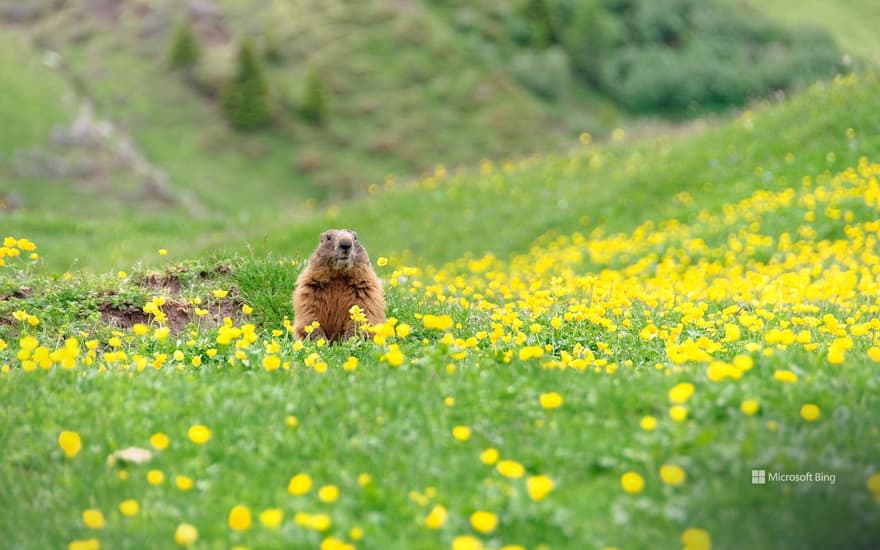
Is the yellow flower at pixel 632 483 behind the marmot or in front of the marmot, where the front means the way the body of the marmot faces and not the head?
in front

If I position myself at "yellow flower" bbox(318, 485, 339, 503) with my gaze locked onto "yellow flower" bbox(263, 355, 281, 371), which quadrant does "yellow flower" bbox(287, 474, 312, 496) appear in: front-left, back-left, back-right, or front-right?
front-left

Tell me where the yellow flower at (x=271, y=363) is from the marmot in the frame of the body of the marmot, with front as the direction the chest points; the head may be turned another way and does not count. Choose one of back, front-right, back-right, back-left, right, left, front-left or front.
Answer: front

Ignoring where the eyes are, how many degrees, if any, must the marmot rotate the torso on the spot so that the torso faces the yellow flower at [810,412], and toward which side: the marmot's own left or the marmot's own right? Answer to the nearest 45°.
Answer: approximately 45° to the marmot's own left

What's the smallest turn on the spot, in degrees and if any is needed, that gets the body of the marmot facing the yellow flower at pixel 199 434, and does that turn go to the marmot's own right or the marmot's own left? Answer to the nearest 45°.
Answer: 0° — it already faces it

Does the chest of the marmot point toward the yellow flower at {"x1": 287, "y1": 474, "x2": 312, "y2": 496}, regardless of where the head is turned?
yes

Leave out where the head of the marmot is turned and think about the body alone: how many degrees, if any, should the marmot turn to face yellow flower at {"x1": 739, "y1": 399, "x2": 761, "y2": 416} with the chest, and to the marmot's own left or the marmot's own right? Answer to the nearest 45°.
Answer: approximately 45° to the marmot's own left

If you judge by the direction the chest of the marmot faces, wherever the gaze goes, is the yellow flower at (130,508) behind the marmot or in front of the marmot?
in front

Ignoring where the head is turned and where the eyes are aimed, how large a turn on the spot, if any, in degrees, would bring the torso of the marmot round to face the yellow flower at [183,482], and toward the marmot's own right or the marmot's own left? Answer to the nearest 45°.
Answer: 0° — it already faces it

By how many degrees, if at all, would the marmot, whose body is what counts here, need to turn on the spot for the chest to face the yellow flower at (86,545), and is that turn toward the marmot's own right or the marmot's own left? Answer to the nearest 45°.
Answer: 0° — it already faces it

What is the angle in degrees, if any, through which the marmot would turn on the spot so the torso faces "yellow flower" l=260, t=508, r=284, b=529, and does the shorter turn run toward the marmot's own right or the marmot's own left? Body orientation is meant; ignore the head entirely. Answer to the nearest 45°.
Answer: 0° — it already faces it

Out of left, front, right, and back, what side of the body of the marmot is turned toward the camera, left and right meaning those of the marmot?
front

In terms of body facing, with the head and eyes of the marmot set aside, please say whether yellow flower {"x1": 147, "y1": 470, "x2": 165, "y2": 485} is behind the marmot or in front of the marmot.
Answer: in front

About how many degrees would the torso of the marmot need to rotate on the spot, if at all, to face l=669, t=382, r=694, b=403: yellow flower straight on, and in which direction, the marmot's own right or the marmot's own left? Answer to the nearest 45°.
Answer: approximately 45° to the marmot's own left
